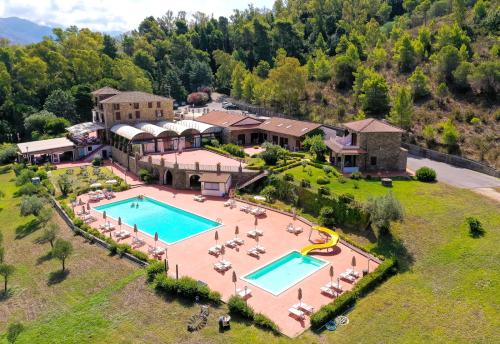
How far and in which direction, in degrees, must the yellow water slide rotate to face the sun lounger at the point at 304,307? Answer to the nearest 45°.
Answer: approximately 45° to its left

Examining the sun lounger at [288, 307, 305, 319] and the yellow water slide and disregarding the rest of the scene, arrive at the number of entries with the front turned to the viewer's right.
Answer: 0

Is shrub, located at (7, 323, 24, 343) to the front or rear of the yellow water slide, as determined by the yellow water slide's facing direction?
to the front

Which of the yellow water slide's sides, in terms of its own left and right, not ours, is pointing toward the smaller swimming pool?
front

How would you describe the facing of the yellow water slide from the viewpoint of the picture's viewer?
facing the viewer and to the left of the viewer

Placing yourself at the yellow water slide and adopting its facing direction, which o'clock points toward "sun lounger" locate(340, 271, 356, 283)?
The sun lounger is roughly at 10 o'clock from the yellow water slide.

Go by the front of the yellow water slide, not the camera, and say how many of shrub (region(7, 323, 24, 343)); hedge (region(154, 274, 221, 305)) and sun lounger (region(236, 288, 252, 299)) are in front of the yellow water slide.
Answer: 3

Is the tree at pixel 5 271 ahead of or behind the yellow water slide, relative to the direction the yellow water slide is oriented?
ahead

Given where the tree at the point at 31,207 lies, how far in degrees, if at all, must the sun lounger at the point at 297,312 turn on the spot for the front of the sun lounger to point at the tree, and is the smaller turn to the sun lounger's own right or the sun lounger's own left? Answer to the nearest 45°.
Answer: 0° — it already faces it

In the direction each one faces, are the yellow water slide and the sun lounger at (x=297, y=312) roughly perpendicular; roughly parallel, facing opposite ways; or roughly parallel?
roughly perpendicular

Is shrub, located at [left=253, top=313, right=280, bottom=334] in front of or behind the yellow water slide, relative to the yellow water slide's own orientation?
in front

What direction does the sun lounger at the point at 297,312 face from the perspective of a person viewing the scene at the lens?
facing away from the viewer and to the left of the viewer

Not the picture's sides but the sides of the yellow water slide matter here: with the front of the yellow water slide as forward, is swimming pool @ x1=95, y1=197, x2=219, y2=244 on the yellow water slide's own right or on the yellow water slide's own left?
on the yellow water slide's own right

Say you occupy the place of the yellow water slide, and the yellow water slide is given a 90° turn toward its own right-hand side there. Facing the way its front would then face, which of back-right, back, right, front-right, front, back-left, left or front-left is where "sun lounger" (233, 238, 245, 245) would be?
front-left

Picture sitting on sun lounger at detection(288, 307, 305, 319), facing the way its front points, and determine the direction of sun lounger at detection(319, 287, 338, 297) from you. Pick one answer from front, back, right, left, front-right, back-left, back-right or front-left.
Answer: right

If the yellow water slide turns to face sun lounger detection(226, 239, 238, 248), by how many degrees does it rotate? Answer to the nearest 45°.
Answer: approximately 45° to its right

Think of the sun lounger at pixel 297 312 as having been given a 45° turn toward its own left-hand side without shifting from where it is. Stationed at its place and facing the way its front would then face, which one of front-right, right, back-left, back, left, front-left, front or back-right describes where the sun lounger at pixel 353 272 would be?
back-right
